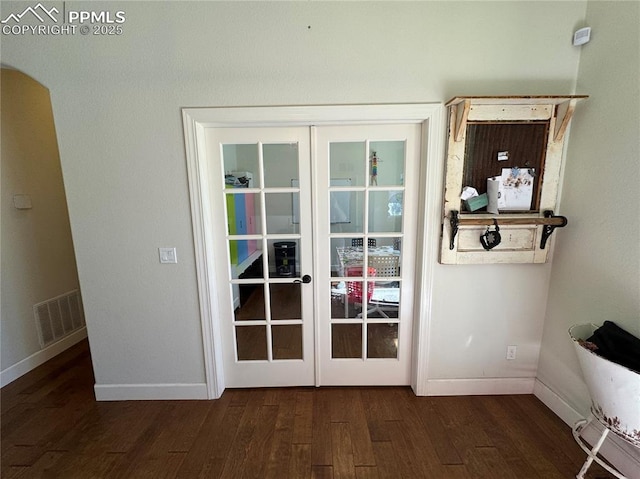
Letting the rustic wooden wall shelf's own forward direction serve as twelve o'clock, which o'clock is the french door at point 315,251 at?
The french door is roughly at 2 o'clock from the rustic wooden wall shelf.

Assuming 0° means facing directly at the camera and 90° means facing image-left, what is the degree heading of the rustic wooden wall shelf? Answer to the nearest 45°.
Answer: approximately 0°
